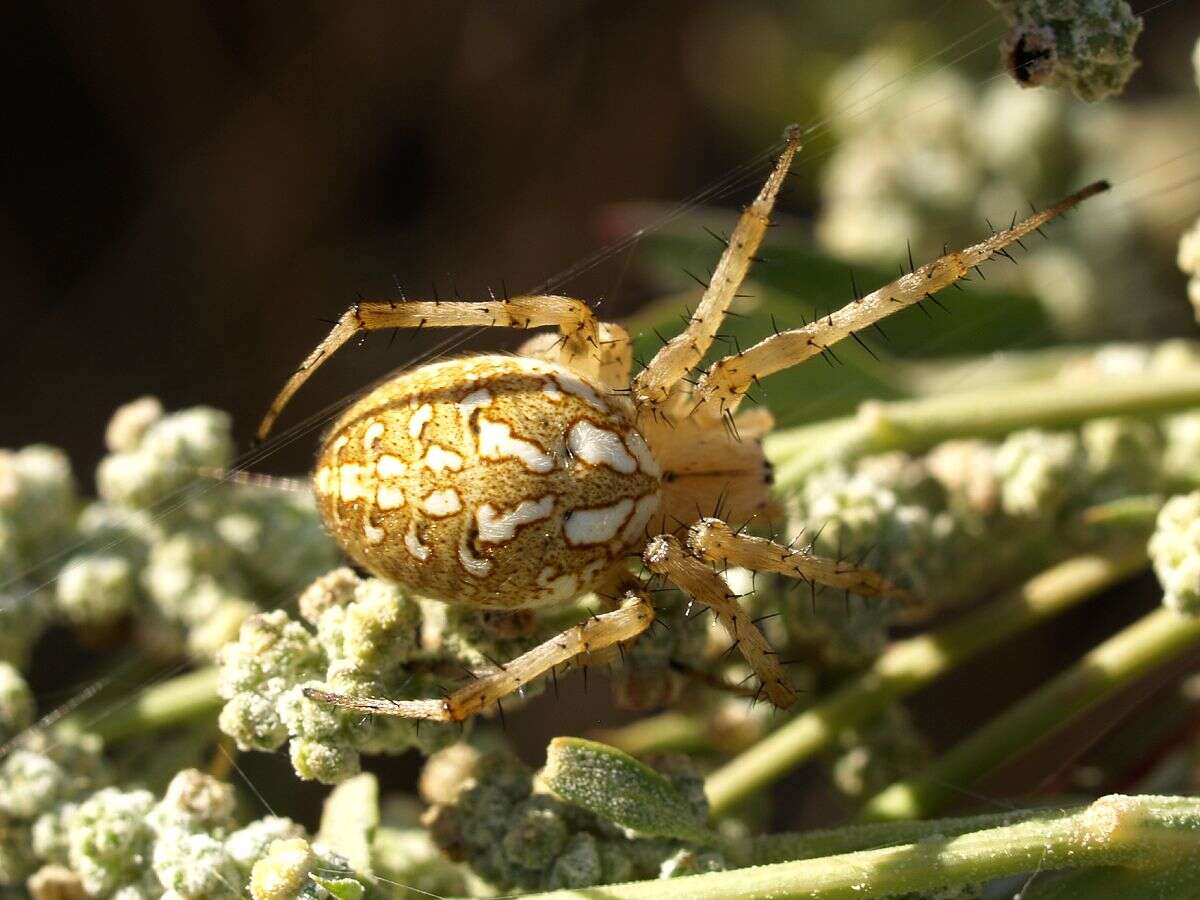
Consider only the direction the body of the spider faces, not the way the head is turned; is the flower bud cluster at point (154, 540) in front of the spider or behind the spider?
behind

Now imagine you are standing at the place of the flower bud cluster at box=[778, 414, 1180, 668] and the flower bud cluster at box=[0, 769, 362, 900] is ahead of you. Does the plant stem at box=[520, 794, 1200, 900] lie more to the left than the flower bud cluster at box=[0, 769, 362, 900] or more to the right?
left

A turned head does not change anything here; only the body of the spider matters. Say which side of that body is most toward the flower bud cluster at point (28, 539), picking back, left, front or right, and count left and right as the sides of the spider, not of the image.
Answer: back

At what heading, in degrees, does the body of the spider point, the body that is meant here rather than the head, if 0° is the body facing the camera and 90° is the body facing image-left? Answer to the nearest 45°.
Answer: approximately 270°
